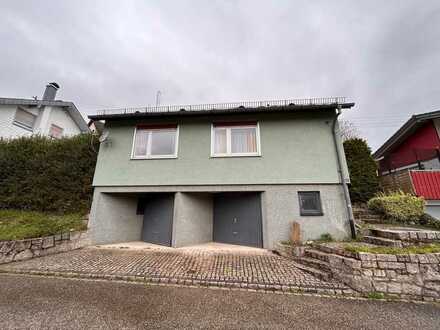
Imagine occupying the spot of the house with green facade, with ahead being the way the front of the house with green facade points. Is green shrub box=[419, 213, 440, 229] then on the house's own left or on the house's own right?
on the house's own left

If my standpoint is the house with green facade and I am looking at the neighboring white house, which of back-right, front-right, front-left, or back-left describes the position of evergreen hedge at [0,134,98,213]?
front-left

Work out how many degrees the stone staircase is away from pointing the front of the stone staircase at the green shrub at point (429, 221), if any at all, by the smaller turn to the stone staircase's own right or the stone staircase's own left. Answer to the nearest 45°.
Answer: approximately 180°

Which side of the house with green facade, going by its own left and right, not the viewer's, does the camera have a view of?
front

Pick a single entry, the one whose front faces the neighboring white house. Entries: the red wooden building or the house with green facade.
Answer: the red wooden building

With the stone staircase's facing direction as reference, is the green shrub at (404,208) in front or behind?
behind

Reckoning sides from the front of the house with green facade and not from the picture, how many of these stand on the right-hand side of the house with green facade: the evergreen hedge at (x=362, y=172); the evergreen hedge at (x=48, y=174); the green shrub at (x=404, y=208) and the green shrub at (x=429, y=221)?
1

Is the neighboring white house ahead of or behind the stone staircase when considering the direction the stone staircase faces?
ahead

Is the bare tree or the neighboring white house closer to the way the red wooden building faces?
the neighboring white house

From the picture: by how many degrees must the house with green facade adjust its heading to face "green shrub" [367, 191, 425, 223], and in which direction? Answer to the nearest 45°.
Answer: approximately 90° to its left

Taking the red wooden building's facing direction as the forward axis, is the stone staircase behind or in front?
in front

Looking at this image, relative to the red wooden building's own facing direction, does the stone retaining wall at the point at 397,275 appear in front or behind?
in front

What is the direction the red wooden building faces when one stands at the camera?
facing the viewer and to the left of the viewer

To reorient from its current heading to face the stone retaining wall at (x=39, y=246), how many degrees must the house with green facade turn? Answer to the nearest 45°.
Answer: approximately 90° to its right

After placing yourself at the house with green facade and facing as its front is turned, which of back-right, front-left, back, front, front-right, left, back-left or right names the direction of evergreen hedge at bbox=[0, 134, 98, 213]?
right
